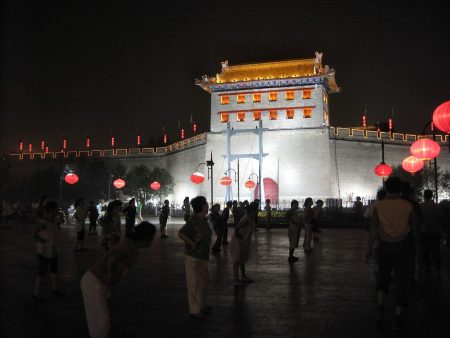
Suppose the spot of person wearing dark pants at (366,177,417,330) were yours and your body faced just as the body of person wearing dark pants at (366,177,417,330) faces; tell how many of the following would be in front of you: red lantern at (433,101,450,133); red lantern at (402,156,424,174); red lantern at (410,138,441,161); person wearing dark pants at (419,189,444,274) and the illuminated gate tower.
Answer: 5

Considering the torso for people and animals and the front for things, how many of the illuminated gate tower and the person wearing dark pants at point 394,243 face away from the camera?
1

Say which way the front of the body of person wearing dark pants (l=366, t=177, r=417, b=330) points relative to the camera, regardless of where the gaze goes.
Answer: away from the camera

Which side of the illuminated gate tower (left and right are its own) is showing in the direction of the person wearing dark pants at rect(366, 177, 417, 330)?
front

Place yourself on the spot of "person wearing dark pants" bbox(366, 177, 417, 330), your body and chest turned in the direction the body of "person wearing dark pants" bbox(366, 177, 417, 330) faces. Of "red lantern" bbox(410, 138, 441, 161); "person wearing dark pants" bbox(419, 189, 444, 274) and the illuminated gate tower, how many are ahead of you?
3

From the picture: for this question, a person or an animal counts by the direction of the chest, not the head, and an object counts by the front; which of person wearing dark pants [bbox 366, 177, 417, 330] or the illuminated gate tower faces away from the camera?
the person wearing dark pants

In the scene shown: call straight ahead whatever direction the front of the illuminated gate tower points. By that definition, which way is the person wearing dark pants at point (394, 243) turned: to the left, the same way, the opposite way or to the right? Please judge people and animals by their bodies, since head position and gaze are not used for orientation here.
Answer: the opposite way

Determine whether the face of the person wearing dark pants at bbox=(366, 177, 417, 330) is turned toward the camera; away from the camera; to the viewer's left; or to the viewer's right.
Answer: away from the camera

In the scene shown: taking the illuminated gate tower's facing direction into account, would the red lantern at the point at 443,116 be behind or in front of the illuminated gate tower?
in front

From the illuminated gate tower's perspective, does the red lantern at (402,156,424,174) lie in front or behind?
in front

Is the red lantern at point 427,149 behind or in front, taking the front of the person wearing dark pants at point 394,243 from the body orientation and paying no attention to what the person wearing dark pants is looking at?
in front

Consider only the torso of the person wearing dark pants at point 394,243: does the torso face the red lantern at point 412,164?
yes

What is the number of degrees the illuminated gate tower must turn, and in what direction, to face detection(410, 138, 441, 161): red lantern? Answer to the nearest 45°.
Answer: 0° — it already faces it
